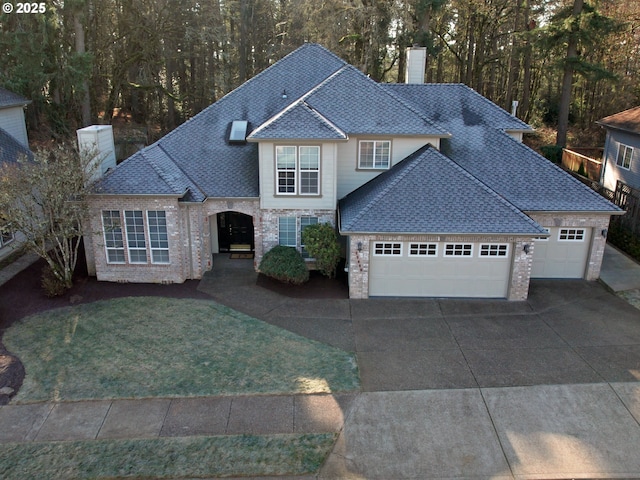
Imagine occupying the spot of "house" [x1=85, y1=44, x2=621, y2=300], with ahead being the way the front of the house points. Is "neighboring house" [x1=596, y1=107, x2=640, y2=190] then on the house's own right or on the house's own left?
on the house's own left

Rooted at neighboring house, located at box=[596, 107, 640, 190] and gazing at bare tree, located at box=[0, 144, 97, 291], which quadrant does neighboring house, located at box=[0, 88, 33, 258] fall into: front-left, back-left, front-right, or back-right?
front-right

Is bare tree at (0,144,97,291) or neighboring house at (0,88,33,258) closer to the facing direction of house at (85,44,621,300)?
the bare tree

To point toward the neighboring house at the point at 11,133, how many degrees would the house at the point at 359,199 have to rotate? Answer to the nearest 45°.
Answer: approximately 90° to its right

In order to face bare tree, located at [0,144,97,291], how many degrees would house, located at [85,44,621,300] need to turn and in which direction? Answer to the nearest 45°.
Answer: approximately 90° to its right

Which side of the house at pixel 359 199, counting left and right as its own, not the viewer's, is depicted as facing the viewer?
front
